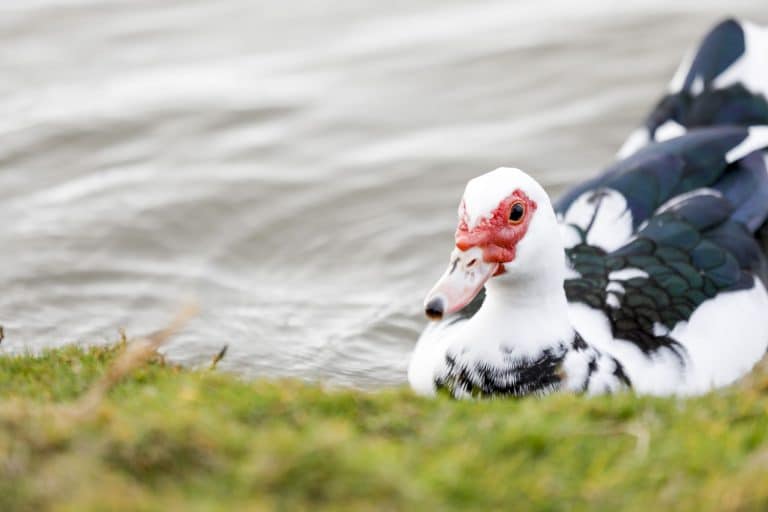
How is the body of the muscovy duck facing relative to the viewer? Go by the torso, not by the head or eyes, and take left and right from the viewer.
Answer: facing the viewer and to the left of the viewer
